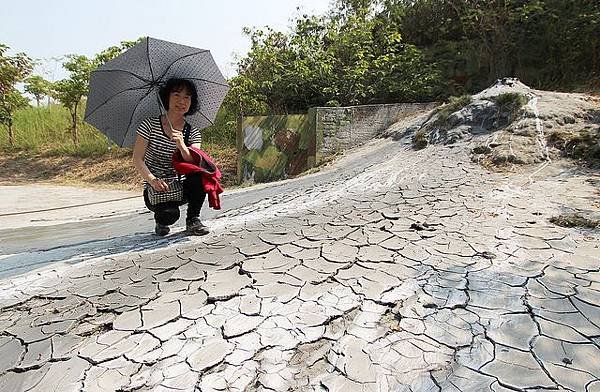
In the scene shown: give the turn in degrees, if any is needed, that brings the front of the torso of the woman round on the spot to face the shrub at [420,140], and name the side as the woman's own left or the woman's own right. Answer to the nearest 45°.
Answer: approximately 90° to the woman's own left

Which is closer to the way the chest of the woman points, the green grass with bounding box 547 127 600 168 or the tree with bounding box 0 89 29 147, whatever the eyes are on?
the green grass

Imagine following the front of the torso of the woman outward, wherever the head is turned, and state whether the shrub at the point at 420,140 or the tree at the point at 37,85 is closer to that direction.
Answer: the shrub

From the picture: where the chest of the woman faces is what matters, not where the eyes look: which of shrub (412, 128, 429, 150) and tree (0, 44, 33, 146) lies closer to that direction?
the shrub

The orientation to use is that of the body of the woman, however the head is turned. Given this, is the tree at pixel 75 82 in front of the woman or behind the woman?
behind

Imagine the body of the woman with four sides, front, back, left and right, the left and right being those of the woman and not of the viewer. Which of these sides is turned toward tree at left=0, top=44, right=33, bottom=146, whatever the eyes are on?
back

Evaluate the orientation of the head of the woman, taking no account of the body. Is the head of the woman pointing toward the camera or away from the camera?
toward the camera
